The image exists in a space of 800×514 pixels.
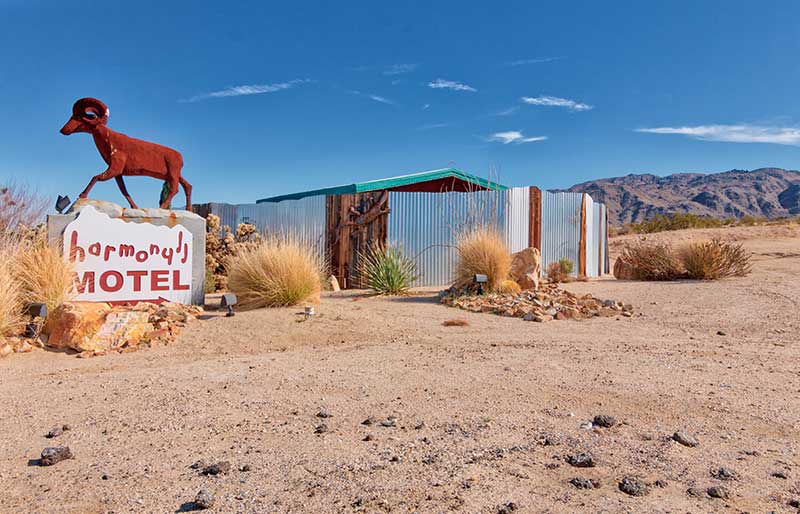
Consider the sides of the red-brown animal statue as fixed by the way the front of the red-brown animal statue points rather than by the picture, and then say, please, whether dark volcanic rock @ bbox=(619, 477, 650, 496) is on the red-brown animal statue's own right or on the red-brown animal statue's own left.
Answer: on the red-brown animal statue's own left

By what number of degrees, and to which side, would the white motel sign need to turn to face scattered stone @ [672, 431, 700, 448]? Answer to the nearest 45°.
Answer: approximately 45° to its left

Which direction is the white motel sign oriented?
toward the camera

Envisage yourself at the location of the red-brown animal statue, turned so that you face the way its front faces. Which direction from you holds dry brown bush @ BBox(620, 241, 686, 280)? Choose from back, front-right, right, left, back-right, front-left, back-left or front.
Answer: back

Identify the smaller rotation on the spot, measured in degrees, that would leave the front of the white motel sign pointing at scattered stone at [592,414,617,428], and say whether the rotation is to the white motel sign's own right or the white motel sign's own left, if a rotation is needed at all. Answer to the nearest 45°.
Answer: approximately 45° to the white motel sign's own left

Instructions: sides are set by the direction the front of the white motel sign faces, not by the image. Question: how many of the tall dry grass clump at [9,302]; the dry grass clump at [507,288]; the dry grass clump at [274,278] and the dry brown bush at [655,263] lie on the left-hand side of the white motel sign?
3

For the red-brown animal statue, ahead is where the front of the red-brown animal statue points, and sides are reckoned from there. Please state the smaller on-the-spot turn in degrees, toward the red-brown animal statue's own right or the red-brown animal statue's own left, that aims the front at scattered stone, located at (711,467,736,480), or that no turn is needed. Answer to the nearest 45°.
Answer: approximately 90° to the red-brown animal statue's own left

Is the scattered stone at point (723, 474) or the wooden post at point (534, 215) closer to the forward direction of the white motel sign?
the scattered stone

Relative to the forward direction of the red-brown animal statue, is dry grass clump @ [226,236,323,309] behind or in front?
behind

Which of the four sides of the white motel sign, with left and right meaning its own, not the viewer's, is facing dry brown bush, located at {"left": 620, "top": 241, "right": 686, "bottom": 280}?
left

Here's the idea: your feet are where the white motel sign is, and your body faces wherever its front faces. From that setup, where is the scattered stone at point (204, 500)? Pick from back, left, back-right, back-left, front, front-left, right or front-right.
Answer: front

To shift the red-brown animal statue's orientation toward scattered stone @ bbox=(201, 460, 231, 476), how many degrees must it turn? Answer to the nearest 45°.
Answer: approximately 90° to its left

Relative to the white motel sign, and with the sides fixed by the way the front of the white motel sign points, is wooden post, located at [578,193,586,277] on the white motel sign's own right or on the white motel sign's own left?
on the white motel sign's own left

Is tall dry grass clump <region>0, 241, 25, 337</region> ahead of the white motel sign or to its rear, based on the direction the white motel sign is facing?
ahead

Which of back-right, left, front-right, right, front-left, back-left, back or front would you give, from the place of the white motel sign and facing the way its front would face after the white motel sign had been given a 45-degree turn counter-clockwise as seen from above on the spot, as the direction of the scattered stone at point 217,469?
front-right

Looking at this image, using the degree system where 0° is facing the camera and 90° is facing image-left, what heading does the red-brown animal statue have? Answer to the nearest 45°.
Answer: approximately 90°

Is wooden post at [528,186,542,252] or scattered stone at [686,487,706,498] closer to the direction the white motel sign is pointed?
the scattered stone

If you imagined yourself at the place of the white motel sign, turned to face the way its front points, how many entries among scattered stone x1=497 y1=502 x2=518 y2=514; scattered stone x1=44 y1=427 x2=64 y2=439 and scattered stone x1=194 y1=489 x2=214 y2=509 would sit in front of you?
3
